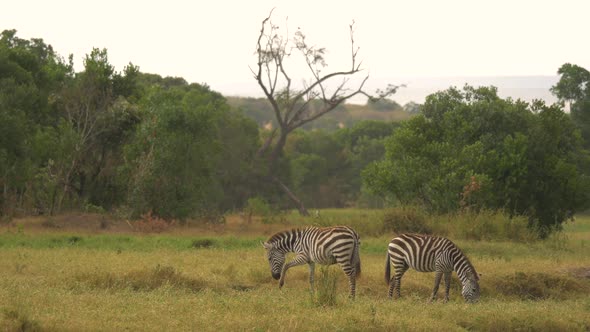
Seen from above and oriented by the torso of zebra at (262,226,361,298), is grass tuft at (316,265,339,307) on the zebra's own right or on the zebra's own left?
on the zebra's own left

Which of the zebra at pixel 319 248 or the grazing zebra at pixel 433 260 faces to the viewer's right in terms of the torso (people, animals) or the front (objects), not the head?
the grazing zebra

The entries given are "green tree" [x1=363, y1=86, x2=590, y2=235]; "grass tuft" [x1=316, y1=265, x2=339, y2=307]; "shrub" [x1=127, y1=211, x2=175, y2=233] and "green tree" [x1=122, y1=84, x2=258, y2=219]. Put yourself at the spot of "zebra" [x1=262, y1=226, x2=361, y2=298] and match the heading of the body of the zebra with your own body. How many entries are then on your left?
1

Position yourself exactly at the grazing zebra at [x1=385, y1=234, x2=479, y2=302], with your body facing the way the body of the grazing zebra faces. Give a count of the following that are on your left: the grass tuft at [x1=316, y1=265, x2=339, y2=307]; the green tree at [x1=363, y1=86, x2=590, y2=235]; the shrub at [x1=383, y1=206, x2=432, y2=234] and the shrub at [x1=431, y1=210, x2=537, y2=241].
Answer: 3

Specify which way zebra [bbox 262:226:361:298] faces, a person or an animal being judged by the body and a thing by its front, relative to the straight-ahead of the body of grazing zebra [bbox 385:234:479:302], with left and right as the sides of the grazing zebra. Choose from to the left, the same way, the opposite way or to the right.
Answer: the opposite way

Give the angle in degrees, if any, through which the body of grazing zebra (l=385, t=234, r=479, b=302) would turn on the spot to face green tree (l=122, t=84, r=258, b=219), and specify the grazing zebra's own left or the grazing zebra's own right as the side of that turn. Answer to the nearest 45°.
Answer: approximately 135° to the grazing zebra's own left

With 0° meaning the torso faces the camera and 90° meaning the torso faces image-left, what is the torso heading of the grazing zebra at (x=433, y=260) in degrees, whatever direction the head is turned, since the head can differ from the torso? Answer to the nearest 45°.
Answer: approximately 270°

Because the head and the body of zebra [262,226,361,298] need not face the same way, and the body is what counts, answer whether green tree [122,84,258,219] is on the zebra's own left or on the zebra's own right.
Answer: on the zebra's own right

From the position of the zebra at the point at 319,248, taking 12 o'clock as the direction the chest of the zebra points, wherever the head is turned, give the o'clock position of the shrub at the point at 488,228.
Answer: The shrub is roughly at 4 o'clock from the zebra.

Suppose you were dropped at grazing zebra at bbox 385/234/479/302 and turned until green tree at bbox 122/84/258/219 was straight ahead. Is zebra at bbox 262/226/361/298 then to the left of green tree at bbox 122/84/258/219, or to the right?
left

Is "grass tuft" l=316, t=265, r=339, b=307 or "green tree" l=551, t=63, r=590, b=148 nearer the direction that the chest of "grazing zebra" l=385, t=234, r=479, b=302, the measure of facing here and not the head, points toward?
the green tree

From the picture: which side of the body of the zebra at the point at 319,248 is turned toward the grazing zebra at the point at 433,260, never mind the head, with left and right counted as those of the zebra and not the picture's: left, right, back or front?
back

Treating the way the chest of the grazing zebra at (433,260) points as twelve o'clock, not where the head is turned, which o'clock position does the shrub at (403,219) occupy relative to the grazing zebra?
The shrub is roughly at 9 o'clock from the grazing zebra.

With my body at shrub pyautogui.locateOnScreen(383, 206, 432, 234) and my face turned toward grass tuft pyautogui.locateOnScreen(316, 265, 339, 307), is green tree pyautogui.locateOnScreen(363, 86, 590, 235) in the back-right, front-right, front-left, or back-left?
back-left

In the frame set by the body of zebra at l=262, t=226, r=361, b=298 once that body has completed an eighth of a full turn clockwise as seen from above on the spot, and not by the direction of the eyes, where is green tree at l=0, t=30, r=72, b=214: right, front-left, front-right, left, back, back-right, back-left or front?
front

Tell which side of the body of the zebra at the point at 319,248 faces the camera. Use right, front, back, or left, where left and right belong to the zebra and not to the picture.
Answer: left

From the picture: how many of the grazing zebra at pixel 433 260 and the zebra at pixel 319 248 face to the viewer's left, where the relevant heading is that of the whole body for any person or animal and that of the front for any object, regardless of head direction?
1

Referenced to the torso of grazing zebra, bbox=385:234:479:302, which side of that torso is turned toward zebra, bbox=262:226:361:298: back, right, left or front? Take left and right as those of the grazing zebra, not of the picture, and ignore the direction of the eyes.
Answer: back
